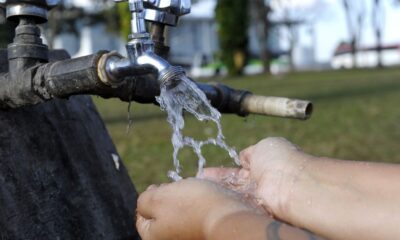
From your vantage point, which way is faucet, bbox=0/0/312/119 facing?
to the viewer's right

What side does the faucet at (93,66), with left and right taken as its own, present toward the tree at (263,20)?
left
